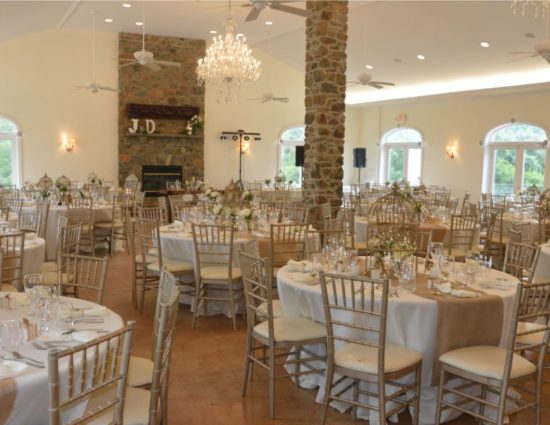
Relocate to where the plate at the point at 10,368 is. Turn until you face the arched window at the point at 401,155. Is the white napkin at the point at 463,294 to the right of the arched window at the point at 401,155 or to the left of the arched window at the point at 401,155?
right

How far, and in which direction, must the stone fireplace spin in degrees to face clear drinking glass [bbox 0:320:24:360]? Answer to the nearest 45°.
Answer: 0° — it already faces it

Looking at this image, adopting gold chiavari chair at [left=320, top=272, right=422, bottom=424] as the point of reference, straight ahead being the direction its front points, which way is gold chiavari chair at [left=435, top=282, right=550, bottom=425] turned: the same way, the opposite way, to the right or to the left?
to the left

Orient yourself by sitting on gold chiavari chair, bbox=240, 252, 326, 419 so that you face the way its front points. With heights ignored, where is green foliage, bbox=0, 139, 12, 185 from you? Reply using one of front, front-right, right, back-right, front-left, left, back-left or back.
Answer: left

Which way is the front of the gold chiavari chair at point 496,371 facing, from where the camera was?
facing away from the viewer and to the left of the viewer

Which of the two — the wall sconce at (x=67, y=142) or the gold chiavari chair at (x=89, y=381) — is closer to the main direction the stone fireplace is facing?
the gold chiavari chair

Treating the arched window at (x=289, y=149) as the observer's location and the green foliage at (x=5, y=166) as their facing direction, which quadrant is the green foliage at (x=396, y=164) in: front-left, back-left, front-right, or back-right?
back-left

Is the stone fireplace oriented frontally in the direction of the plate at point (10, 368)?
yes

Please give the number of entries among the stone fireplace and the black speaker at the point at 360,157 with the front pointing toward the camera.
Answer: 2
